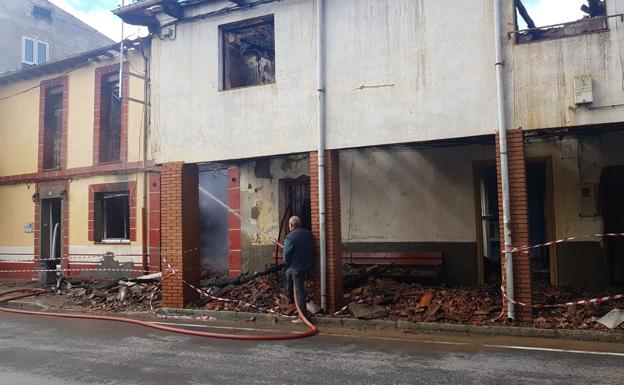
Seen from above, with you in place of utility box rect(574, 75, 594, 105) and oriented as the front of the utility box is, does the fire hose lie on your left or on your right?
on your right

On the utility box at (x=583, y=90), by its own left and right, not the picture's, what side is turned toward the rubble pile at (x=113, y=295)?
right

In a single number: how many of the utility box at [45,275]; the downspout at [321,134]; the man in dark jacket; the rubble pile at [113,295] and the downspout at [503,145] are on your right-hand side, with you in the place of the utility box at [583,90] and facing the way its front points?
5

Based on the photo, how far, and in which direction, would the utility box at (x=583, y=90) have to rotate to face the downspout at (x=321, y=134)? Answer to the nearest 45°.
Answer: approximately 90° to its right

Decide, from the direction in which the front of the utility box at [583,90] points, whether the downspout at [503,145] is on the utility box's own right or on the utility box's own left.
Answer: on the utility box's own right

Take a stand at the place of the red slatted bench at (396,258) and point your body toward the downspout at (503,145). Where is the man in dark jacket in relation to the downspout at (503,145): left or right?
right

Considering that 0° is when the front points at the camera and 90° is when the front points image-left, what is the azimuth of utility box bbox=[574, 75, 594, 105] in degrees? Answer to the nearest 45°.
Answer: approximately 0°

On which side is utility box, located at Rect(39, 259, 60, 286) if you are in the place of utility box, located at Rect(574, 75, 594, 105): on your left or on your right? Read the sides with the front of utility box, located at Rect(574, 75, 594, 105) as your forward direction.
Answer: on your right

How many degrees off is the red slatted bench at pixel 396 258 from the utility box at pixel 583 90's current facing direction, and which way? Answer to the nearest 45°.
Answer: approximately 135° to its right
